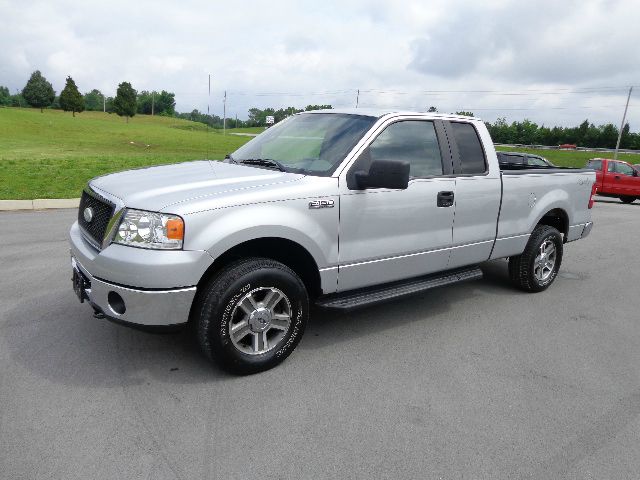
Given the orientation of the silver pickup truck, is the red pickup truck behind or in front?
behind

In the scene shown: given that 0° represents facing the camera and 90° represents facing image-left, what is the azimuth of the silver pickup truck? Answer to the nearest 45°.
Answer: approximately 45°
